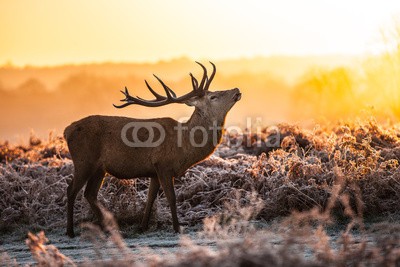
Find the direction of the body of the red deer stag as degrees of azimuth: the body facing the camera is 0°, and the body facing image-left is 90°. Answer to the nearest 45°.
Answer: approximately 270°
